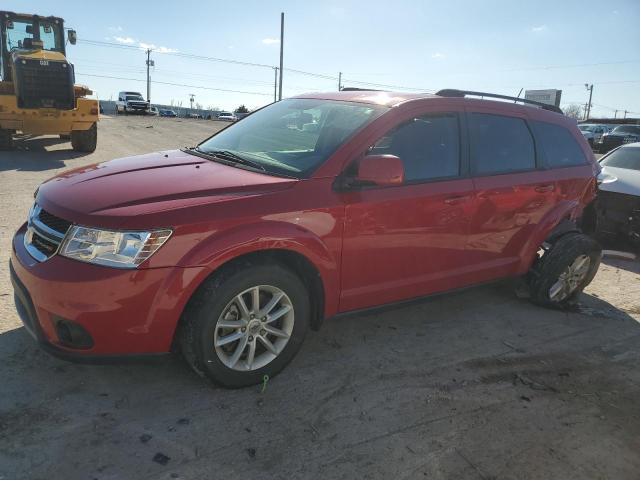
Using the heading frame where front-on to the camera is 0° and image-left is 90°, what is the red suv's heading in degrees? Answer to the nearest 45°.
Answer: approximately 45°

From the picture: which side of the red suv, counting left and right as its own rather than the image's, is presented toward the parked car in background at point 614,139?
back

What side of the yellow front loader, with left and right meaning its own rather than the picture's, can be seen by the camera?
back

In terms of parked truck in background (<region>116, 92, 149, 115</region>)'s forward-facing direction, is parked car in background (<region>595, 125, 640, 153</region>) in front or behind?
in front

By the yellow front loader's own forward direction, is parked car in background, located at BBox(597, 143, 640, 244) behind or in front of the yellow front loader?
behind

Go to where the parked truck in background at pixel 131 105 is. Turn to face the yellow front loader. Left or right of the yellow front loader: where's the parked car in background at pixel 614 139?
left

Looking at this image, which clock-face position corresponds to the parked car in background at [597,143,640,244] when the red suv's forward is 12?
The parked car in background is roughly at 6 o'clock from the red suv.

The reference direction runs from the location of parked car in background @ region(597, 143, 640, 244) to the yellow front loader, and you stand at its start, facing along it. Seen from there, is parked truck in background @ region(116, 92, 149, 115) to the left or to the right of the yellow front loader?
right

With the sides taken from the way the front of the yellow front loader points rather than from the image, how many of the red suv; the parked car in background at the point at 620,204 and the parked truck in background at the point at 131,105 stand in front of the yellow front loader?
1

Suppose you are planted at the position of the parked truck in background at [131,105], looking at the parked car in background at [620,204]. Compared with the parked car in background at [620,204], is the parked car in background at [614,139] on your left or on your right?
left
